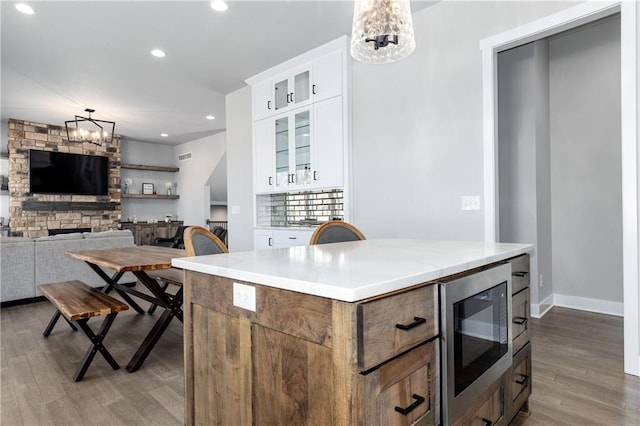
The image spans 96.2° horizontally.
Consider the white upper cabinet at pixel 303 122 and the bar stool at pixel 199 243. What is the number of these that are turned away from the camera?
0

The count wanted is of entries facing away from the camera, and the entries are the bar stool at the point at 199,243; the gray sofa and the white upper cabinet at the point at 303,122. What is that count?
1

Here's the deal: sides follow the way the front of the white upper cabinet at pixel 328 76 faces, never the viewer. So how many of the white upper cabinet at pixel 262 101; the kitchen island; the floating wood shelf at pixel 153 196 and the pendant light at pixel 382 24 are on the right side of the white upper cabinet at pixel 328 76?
2

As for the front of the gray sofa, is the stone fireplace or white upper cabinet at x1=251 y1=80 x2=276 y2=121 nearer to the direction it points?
the stone fireplace

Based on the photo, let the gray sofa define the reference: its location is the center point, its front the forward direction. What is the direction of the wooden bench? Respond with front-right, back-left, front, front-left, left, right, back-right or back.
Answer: back

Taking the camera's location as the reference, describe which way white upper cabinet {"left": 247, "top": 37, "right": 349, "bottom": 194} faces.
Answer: facing the viewer and to the left of the viewer

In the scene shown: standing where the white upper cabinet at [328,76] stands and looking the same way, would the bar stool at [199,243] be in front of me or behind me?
in front

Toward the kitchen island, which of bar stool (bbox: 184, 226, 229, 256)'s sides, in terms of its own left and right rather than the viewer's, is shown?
front

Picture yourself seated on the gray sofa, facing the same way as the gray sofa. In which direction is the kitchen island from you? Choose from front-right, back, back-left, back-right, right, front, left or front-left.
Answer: back

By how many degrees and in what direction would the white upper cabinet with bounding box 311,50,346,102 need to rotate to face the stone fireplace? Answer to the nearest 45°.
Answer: approximately 90° to its right

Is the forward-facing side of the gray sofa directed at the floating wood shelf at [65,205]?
yes

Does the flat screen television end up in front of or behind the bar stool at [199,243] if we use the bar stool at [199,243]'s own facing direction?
behind

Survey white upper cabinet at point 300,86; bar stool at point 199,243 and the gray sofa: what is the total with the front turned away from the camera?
1

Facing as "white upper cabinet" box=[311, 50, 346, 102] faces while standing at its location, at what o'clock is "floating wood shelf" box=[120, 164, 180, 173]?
The floating wood shelf is roughly at 3 o'clock from the white upper cabinet.

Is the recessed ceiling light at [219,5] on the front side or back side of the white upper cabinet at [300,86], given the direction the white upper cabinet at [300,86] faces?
on the front side

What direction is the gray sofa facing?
away from the camera
